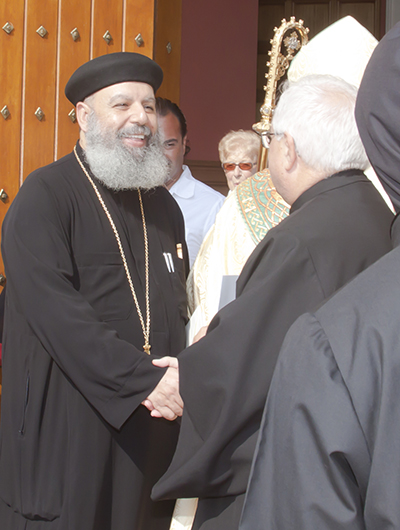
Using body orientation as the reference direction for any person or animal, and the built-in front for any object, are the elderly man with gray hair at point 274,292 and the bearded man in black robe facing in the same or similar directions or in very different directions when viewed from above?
very different directions

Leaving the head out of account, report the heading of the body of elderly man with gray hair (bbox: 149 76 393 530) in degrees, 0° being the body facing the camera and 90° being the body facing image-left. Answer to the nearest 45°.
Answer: approximately 135°

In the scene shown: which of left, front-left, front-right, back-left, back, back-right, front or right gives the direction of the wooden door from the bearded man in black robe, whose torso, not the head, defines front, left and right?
back-left

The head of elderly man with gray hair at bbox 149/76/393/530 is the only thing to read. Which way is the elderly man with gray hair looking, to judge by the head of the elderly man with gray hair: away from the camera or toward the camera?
away from the camera

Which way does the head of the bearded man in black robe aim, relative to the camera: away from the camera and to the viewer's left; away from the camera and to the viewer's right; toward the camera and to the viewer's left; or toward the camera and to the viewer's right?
toward the camera and to the viewer's right

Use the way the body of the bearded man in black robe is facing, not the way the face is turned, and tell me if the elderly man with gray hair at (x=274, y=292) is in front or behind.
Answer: in front

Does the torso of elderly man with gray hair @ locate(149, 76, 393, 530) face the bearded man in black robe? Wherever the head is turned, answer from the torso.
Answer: yes

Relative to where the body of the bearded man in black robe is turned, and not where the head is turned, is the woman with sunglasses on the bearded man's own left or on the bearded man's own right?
on the bearded man's own left

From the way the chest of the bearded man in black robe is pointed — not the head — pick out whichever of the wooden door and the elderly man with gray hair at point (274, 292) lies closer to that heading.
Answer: the elderly man with gray hair

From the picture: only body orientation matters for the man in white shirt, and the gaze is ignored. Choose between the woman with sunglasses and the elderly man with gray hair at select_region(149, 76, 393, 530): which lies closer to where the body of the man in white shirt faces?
the elderly man with gray hair

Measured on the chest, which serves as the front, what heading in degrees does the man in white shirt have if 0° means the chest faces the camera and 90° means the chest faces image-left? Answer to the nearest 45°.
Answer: approximately 45°
